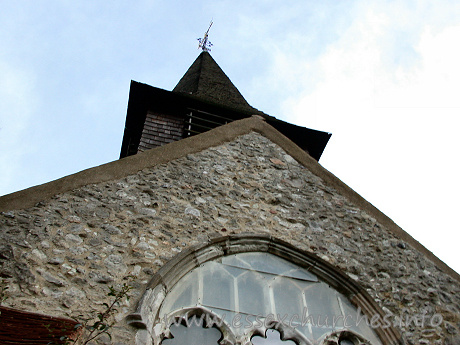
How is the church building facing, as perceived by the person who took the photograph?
facing the viewer
